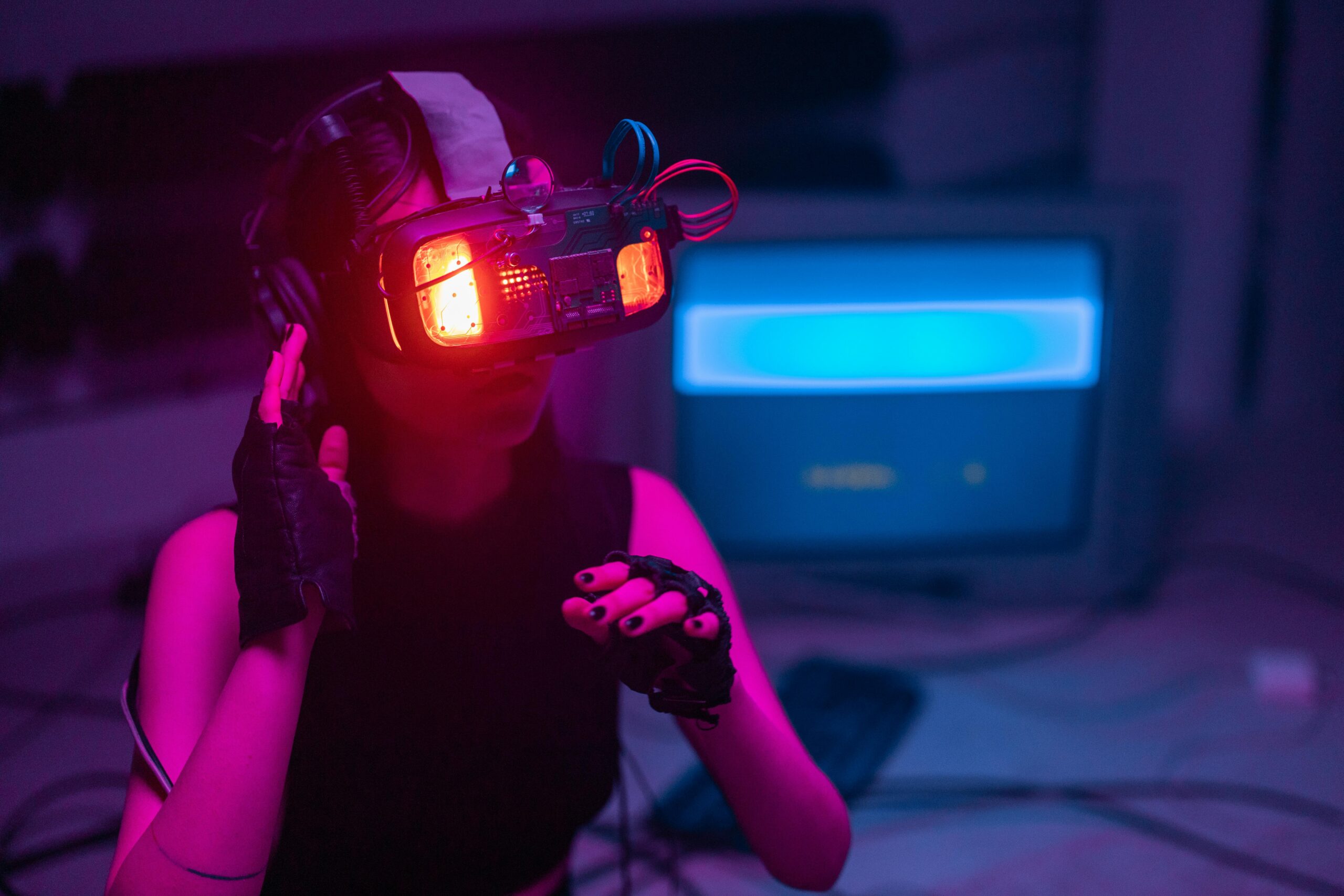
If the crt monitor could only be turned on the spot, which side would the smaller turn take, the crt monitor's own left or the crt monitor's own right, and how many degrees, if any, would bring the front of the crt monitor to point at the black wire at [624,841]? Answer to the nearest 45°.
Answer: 0° — it already faces it

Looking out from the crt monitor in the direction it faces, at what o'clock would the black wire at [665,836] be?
The black wire is roughly at 1 o'clock from the crt monitor.

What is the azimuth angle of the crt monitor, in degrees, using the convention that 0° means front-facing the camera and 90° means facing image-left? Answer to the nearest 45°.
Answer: approximately 0°

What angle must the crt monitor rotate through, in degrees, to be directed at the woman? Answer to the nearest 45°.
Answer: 0° — it already faces them
